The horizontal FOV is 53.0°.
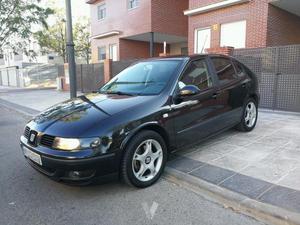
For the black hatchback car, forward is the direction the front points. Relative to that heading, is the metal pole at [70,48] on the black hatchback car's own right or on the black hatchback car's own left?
on the black hatchback car's own right

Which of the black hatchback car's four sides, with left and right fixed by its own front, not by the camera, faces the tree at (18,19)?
right

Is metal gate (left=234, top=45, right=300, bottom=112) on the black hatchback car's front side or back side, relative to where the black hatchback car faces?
on the back side

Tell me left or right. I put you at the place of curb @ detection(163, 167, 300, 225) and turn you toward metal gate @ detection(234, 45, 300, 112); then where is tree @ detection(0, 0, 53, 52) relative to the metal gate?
left

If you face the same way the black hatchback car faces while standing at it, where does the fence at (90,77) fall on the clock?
The fence is roughly at 4 o'clock from the black hatchback car.

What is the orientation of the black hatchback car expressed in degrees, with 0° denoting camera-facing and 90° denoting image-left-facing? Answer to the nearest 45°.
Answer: approximately 45°

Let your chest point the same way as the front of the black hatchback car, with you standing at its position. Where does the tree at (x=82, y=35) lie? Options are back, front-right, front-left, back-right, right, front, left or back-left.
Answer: back-right

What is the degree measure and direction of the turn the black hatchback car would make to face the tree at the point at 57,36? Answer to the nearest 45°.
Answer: approximately 135° to its right
